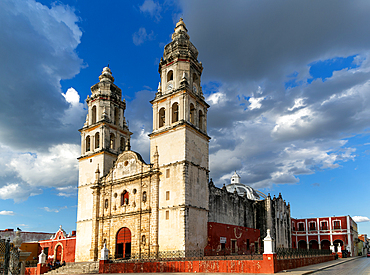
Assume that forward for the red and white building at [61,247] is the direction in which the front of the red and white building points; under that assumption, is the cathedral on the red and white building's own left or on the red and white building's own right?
on the red and white building's own left

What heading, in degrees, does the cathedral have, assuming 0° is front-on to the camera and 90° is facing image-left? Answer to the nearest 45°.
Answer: approximately 45°

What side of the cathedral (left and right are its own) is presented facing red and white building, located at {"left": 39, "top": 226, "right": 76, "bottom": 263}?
right
